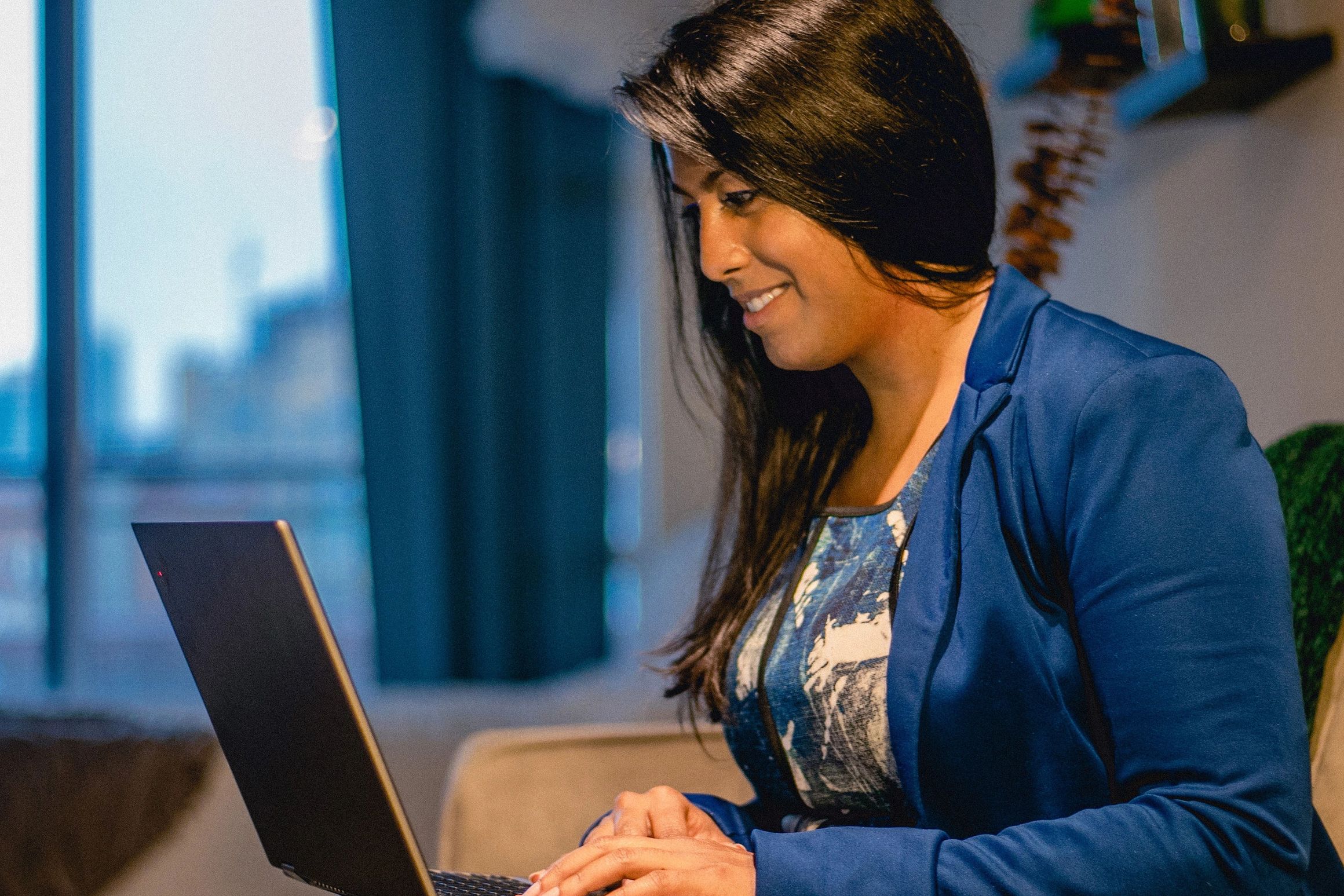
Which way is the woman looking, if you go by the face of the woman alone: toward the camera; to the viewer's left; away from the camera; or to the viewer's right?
to the viewer's left

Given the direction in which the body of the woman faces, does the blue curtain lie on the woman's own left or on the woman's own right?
on the woman's own right

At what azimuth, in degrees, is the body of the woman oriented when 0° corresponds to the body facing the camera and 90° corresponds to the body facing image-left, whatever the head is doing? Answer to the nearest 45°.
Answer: approximately 45°

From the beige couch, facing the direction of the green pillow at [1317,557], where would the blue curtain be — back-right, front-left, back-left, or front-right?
back-left
